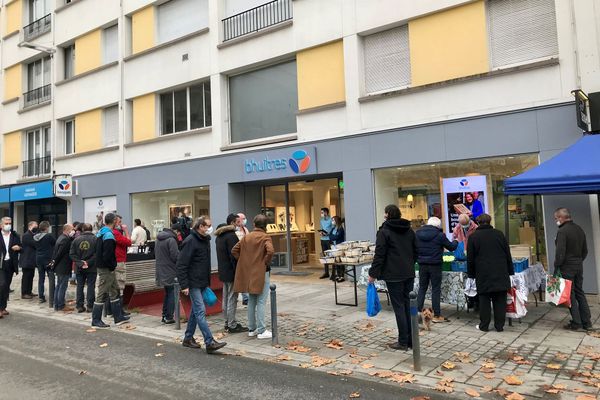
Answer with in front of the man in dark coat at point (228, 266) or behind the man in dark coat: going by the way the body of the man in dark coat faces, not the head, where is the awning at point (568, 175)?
in front

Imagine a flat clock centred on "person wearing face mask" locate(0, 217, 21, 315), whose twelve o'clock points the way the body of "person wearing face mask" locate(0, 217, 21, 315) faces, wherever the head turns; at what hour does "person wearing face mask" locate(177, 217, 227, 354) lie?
"person wearing face mask" locate(177, 217, 227, 354) is roughly at 11 o'clock from "person wearing face mask" locate(0, 217, 21, 315).

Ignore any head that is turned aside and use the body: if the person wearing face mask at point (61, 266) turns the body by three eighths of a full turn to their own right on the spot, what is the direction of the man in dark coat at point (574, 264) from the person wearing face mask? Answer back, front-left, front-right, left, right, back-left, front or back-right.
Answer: left

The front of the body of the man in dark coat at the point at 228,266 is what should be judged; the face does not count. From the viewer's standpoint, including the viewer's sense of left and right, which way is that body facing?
facing to the right of the viewer

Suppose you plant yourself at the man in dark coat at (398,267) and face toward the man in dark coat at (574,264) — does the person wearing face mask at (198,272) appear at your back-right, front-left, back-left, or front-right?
back-left
